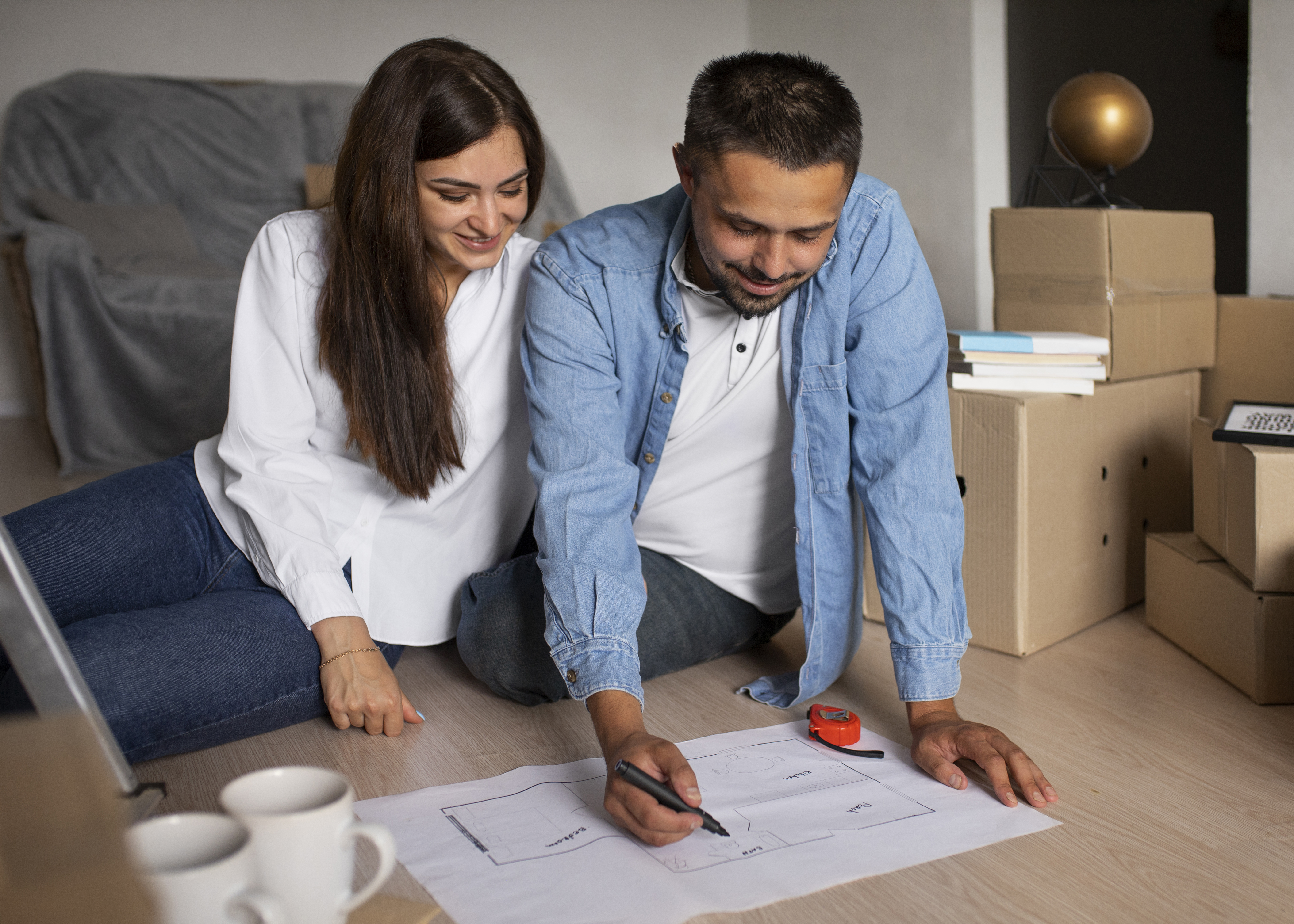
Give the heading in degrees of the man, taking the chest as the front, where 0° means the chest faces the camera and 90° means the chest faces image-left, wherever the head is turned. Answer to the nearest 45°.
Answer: approximately 0°

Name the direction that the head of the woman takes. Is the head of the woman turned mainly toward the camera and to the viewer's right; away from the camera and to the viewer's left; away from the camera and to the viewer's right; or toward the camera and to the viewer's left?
toward the camera and to the viewer's right

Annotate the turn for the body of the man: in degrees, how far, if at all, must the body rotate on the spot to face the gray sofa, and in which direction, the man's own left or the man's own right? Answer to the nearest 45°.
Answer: approximately 135° to the man's own right

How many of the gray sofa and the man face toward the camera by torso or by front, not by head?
2

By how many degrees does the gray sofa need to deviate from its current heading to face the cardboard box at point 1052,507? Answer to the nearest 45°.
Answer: approximately 45° to its left

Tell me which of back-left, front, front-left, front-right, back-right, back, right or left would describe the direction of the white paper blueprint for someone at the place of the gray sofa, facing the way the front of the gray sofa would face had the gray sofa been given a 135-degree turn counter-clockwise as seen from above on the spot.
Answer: back-right

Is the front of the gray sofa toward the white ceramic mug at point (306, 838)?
yes

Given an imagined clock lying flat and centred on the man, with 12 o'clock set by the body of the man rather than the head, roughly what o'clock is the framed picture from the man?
The framed picture is roughly at 8 o'clock from the man.

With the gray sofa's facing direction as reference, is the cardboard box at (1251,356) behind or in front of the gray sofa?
in front

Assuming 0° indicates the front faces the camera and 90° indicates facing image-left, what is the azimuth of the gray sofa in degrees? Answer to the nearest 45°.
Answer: approximately 0°
